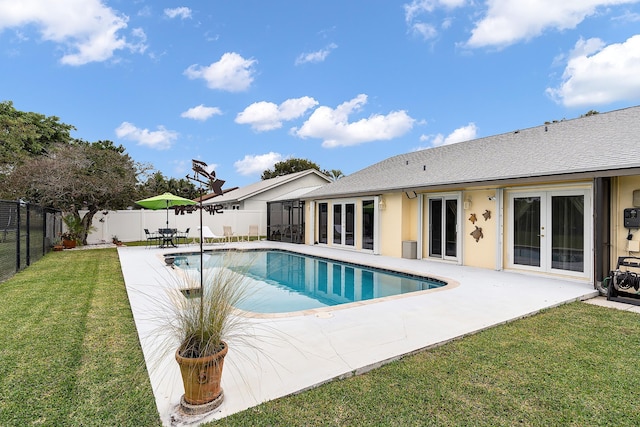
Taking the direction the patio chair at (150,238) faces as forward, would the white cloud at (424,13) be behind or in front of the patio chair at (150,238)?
in front

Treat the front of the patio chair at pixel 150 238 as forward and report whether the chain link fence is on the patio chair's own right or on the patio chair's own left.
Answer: on the patio chair's own right

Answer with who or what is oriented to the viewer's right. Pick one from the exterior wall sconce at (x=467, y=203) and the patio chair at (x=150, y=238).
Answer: the patio chair

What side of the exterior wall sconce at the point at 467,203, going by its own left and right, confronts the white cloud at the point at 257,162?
right

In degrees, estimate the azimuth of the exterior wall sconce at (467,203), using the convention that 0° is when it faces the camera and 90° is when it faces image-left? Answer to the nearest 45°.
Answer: approximately 45°

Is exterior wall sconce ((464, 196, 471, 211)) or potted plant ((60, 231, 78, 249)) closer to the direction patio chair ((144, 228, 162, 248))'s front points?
the exterior wall sconce

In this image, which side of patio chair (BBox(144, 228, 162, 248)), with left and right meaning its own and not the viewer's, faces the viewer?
right

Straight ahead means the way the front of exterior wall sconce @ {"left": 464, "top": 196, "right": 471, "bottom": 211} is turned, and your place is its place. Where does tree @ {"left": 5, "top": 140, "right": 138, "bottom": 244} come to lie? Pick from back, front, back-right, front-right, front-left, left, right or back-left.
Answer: front-right

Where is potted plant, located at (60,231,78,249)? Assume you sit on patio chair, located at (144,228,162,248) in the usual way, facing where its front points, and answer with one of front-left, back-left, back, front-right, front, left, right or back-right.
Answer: back

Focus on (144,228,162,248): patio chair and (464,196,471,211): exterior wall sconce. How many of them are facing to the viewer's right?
1

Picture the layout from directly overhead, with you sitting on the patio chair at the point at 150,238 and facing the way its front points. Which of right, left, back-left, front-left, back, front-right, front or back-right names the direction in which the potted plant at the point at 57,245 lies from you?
back
